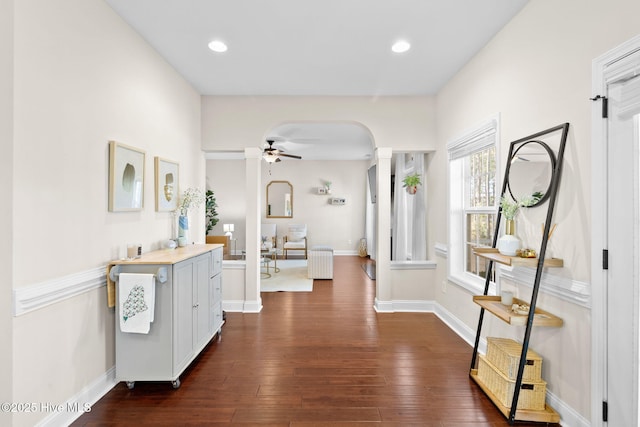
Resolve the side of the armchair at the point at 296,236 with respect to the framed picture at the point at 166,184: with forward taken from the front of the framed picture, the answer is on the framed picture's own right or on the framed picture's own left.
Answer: on the framed picture's own left

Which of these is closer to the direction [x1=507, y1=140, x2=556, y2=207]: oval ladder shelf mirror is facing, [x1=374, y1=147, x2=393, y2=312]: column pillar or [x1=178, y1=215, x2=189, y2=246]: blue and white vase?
the blue and white vase

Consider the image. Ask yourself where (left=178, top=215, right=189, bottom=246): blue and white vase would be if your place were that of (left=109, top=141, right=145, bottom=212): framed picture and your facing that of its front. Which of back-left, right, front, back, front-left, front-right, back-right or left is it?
left

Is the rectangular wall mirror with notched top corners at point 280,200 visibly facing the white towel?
yes

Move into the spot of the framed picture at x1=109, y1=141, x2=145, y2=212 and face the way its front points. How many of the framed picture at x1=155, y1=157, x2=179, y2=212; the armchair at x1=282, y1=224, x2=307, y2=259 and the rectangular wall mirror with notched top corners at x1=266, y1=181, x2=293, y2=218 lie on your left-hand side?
3

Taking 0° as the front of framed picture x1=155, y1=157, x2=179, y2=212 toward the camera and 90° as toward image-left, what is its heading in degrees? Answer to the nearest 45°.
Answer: approximately 315°

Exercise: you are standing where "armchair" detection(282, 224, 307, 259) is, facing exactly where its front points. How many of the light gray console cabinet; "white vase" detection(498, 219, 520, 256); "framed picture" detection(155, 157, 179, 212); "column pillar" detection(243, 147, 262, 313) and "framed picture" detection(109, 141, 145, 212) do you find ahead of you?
5

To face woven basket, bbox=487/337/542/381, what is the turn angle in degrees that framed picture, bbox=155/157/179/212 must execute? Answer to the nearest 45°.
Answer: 0° — it already faces it

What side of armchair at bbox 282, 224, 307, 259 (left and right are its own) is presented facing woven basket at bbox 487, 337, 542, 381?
front

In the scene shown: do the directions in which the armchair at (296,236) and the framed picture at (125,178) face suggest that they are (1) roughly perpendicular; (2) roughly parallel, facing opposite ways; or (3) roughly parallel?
roughly perpendicular

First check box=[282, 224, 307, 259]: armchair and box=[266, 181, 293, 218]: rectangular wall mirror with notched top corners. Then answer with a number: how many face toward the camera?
2
